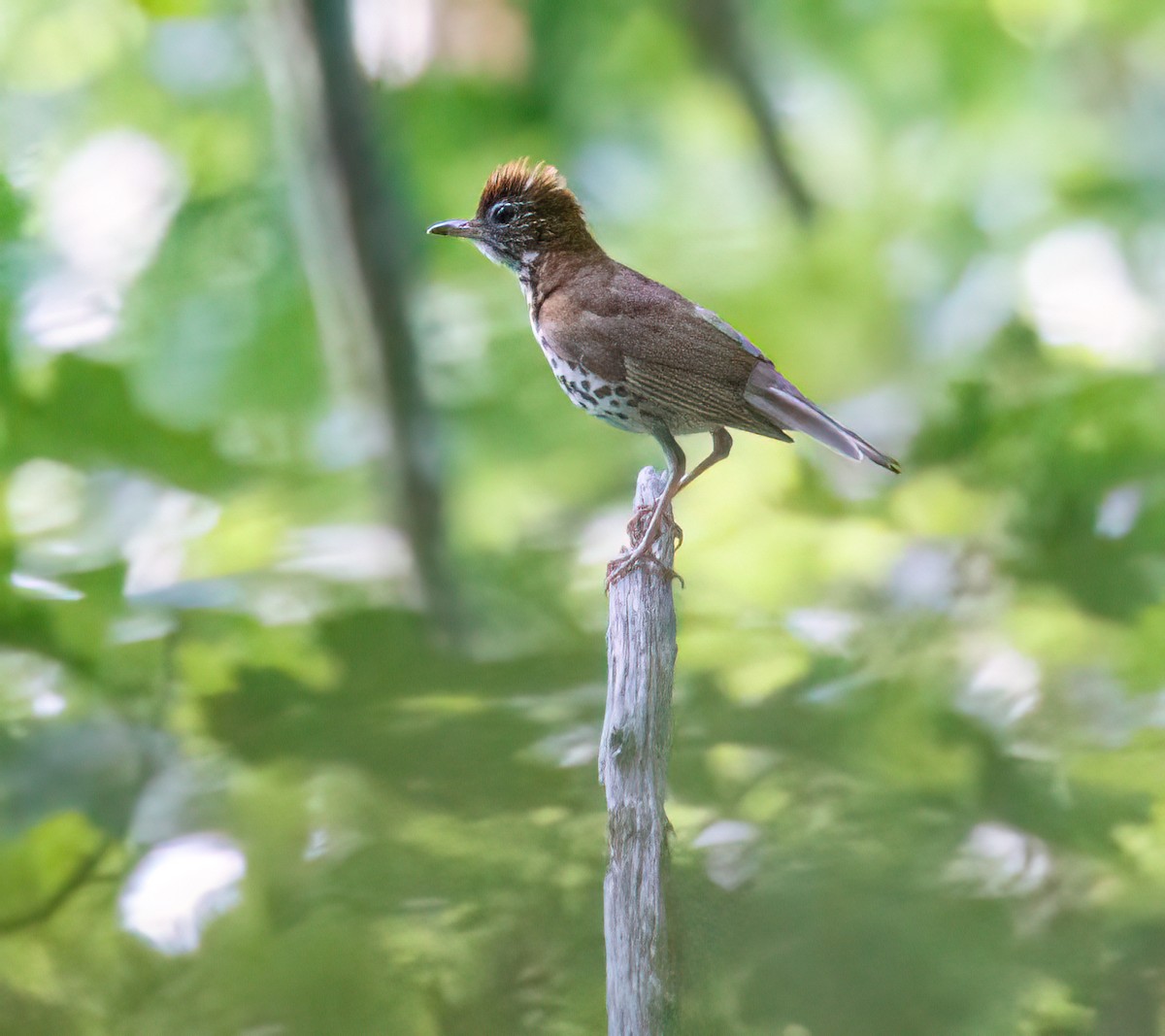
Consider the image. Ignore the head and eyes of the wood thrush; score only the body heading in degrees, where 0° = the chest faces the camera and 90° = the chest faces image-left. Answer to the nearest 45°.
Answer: approximately 90°
